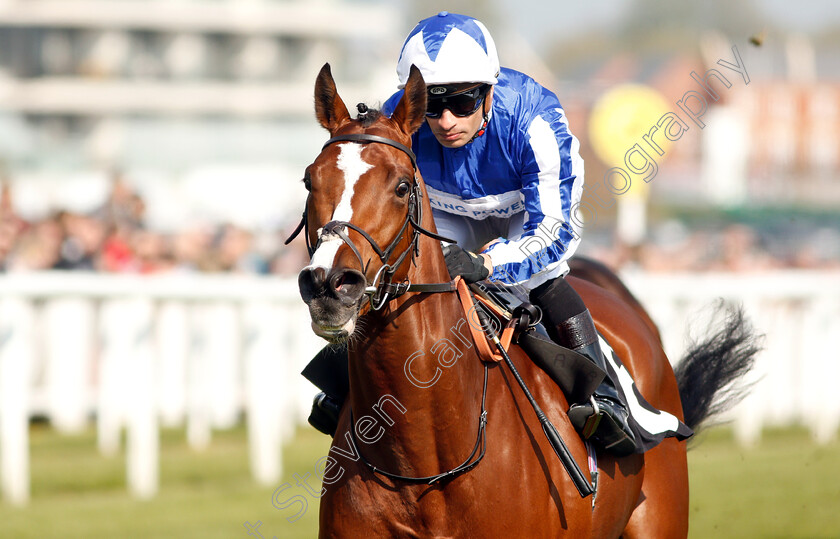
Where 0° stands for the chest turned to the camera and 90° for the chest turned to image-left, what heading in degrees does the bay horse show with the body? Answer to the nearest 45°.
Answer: approximately 45°

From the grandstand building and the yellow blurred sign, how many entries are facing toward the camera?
2

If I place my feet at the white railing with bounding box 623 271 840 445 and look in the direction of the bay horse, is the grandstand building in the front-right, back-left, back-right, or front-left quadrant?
back-right

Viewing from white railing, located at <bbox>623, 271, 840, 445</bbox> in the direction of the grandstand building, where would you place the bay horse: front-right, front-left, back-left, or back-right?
back-left

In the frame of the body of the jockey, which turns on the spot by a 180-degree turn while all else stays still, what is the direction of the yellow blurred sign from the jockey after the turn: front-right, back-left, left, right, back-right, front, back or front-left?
front-left

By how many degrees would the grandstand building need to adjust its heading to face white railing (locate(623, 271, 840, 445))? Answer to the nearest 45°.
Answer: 0° — it already faces it

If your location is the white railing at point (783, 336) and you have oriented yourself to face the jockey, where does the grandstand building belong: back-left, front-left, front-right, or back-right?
back-right

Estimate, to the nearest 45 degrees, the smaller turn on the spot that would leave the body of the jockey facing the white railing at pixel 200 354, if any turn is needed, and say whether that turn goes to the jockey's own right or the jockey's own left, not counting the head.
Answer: approximately 90° to the jockey's own right

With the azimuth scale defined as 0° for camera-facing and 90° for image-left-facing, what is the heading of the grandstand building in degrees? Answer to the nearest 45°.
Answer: approximately 0°

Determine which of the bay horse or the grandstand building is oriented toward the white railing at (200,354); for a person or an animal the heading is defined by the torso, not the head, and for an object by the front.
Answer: the grandstand building
